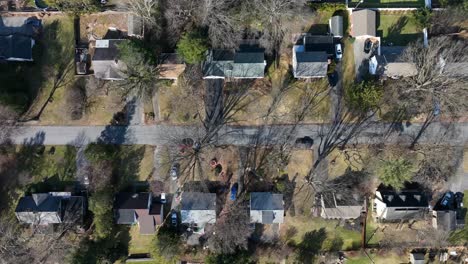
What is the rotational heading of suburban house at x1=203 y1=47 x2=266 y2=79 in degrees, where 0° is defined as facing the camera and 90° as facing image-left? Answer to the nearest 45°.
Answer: approximately 0°

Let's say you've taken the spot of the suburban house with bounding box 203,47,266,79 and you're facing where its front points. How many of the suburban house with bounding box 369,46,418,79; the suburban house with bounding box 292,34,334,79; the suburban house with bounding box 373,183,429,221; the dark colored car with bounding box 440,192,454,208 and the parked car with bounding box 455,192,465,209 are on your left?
5

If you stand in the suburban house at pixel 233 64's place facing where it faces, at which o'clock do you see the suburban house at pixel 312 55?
the suburban house at pixel 312 55 is roughly at 9 o'clock from the suburban house at pixel 233 64.

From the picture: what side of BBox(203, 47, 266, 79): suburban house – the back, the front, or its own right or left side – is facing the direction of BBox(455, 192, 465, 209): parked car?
left

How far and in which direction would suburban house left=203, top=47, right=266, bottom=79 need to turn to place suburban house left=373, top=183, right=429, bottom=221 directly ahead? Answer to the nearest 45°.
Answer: approximately 90° to its left

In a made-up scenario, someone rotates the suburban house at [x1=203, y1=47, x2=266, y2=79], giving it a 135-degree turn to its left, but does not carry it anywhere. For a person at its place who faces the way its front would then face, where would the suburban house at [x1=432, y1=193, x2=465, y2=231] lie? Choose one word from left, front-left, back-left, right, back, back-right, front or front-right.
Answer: front-right

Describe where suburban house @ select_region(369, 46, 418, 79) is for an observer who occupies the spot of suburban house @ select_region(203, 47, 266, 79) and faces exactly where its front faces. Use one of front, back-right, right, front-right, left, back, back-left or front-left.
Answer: left

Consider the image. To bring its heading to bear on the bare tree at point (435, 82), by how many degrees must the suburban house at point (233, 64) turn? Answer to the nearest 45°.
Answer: approximately 90° to its left

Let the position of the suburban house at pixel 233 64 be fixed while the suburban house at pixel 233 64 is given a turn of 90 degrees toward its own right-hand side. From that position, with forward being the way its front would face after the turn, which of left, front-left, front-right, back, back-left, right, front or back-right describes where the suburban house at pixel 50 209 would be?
front

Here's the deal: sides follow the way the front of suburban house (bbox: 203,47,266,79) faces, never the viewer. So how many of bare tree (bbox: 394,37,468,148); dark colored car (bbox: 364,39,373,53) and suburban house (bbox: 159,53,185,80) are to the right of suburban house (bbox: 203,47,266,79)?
1
